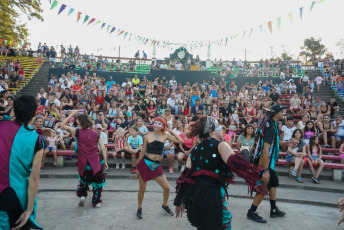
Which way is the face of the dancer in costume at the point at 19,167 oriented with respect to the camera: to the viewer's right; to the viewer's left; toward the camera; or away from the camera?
away from the camera

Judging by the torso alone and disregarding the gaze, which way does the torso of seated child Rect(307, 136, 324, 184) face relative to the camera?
toward the camera

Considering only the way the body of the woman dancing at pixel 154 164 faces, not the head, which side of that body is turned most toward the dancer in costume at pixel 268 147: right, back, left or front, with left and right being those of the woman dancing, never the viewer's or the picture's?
left

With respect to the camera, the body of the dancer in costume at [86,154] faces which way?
away from the camera

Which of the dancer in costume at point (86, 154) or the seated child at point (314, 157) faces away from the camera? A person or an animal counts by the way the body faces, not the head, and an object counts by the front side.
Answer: the dancer in costume

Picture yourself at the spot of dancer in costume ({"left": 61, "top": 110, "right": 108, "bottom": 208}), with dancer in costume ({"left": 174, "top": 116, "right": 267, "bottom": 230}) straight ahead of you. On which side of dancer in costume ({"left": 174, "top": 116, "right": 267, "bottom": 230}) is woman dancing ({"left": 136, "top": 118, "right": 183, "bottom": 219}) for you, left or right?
left

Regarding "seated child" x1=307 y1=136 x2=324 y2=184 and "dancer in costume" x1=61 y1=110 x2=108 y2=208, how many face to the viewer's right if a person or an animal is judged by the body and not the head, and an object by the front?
0

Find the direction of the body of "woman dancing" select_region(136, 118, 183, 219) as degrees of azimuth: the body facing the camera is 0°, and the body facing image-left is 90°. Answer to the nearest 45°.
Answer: approximately 0°
